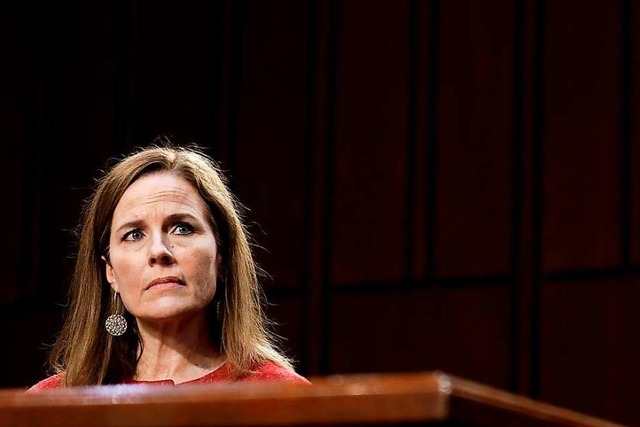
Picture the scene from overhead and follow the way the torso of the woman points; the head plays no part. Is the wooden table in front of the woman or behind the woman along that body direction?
in front

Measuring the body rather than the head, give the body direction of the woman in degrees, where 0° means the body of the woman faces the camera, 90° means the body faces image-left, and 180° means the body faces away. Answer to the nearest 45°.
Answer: approximately 0°
